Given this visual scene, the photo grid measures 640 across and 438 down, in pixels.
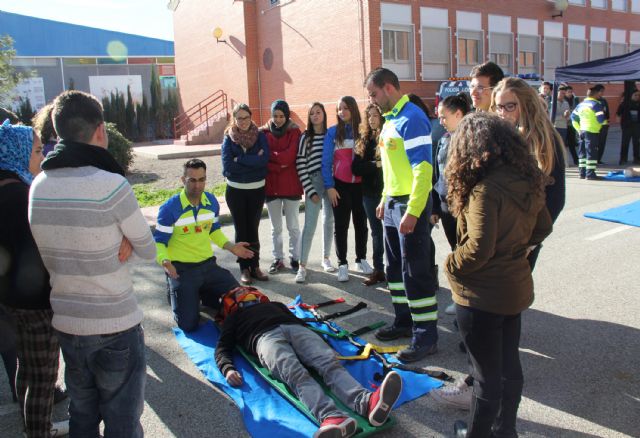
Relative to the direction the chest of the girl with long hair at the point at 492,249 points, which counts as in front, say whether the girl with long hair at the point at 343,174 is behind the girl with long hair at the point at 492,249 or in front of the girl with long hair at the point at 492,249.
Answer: in front

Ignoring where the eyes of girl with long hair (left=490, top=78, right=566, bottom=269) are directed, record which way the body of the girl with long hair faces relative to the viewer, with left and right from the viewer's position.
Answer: facing the viewer and to the left of the viewer

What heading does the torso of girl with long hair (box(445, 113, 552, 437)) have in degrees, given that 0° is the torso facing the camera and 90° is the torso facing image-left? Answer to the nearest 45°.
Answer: approximately 135°

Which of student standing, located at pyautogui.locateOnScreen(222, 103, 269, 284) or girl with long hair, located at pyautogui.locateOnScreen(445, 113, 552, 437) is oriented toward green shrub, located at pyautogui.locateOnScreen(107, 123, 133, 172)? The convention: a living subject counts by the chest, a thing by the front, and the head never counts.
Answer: the girl with long hair

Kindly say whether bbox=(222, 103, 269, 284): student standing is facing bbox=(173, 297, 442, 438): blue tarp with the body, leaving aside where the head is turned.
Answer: yes

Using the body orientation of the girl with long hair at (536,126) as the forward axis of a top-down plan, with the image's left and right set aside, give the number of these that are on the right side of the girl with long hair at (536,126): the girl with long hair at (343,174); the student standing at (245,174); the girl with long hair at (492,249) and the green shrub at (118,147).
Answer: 3

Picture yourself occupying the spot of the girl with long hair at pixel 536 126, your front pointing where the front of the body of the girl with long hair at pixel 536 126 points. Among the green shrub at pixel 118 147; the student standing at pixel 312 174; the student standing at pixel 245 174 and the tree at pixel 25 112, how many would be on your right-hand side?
4

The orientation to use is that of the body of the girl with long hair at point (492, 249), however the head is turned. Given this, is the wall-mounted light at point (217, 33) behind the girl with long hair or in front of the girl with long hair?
in front

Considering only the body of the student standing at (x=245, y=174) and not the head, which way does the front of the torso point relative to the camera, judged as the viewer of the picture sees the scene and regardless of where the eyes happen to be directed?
toward the camera

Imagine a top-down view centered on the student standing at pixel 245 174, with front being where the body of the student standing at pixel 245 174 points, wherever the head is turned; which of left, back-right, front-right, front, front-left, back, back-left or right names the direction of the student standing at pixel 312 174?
left

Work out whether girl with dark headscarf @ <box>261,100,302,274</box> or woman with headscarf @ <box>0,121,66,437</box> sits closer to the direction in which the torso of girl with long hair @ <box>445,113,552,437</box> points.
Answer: the girl with dark headscarf

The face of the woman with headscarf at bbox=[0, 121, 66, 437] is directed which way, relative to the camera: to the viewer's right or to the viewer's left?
to the viewer's right

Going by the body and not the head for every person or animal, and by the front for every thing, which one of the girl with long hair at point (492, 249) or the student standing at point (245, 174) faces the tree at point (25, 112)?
the girl with long hair

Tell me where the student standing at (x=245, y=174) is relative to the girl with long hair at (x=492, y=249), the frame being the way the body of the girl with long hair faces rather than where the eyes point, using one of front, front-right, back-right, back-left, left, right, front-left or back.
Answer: front
